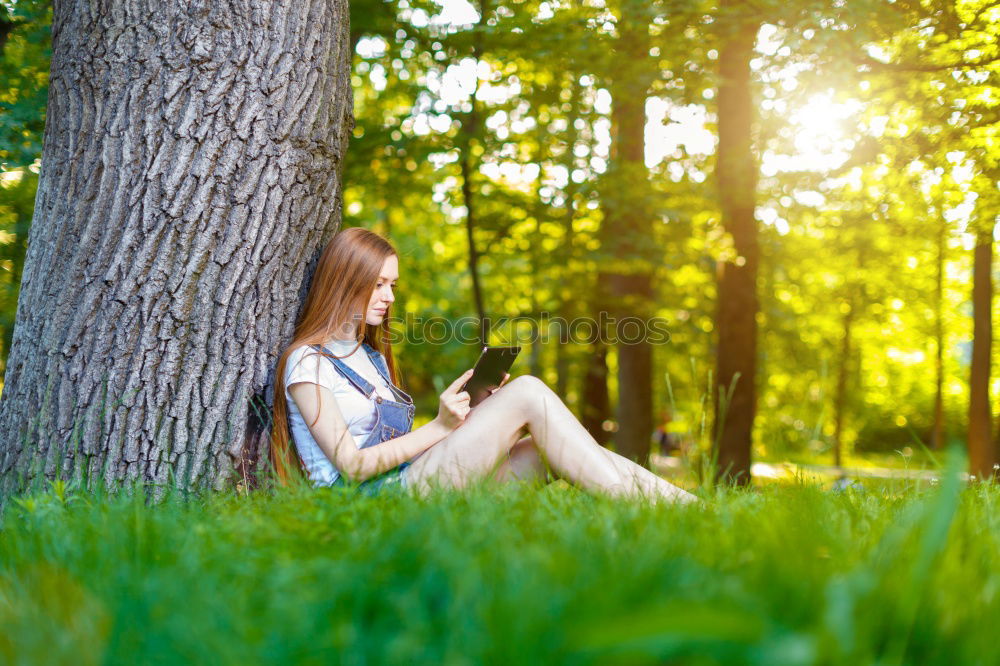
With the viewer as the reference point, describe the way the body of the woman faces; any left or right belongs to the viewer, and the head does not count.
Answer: facing to the right of the viewer

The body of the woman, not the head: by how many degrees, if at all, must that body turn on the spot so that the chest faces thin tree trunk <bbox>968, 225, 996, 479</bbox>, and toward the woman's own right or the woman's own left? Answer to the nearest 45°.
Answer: approximately 45° to the woman's own left

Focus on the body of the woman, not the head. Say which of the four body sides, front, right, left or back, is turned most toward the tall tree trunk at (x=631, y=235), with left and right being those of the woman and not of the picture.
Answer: left

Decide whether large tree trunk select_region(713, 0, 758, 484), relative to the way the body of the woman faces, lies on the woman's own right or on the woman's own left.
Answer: on the woman's own left

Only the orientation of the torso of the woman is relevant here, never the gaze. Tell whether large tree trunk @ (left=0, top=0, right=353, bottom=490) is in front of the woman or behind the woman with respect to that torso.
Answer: behind

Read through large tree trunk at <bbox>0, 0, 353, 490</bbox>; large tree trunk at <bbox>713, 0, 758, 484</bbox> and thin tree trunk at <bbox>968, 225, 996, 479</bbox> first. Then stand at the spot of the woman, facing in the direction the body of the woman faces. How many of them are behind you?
1
